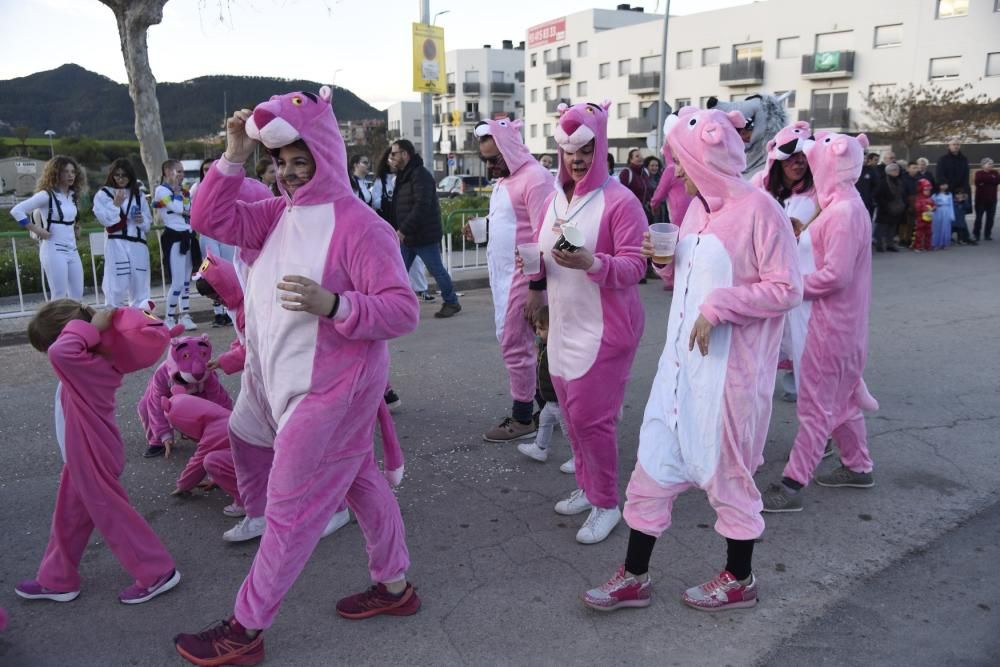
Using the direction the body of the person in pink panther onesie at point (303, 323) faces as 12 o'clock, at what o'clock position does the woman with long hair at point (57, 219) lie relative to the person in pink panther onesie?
The woman with long hair is roughly at 4 o'clock from the person in pink panther onesie.

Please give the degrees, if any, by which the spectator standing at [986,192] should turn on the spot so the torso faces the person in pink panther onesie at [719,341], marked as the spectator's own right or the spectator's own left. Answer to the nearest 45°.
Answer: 0° — they already face them

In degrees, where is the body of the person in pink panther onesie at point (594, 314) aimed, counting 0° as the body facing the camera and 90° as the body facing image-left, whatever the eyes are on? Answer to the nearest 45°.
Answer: approximately 45°

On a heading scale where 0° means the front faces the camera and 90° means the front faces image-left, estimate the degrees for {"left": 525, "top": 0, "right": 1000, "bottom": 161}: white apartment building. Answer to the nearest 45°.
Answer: approximately 45°

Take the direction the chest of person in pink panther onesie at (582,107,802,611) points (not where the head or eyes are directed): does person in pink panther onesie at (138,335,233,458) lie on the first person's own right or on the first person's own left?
on the first person's own right

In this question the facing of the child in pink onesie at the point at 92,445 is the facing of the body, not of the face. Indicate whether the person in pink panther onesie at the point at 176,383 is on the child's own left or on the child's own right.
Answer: on the child's own right

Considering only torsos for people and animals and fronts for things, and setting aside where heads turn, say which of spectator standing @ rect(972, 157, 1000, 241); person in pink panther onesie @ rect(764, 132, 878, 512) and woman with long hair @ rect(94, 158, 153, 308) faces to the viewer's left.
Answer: the person in pink panther onesie

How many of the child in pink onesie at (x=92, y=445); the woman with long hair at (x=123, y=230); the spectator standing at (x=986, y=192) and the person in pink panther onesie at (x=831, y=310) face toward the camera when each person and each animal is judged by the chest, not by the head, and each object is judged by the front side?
2

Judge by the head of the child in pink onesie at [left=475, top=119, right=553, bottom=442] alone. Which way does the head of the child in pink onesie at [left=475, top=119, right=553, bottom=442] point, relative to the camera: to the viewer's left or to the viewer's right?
to the viewer's left
